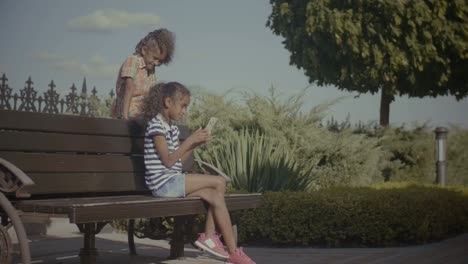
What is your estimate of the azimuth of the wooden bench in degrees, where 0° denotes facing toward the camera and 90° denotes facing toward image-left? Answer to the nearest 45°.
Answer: approximately 315°

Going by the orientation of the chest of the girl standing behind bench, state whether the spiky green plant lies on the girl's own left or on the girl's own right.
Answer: on the girl's own left

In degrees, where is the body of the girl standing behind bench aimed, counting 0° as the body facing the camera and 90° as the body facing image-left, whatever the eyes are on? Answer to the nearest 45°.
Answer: approximately 315°
